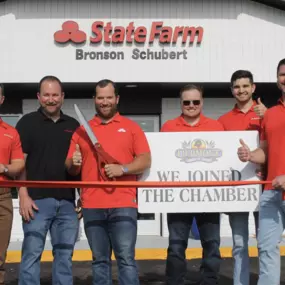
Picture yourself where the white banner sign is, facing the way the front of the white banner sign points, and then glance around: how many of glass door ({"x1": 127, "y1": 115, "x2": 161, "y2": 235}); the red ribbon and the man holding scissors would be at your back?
1

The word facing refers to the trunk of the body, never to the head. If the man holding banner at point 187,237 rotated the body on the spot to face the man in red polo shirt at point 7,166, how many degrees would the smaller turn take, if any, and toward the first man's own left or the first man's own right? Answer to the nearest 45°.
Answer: approximately 90° to the first man's own right

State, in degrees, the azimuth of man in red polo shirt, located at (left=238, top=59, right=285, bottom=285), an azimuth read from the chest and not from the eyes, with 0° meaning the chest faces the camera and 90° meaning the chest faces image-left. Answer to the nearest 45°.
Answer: approximately 0°

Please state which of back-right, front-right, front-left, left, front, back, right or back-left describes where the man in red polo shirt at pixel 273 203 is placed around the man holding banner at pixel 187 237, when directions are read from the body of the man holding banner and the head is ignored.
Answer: front-left

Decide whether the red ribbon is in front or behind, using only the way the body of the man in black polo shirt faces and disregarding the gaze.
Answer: in front

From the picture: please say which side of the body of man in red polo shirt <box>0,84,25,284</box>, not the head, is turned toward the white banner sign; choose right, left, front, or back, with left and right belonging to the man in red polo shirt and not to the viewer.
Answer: left

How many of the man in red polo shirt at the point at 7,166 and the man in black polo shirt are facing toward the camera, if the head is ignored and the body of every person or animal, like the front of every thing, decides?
2

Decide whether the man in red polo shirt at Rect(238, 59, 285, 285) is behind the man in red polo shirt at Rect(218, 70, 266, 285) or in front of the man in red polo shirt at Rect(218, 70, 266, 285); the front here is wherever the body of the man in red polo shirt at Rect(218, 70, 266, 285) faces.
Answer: in front
